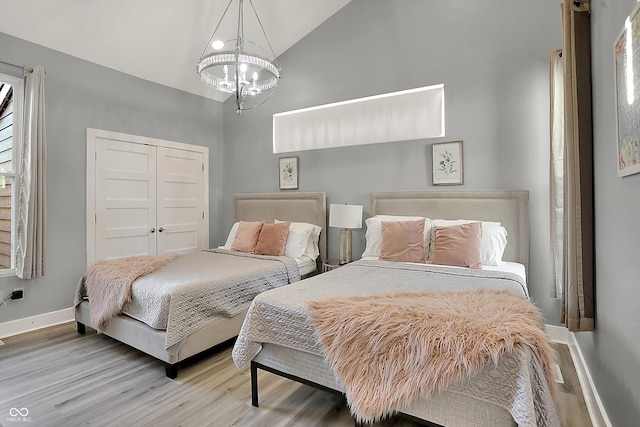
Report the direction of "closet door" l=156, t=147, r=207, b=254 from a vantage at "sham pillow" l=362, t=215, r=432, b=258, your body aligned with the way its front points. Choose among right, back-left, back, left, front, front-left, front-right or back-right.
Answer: right

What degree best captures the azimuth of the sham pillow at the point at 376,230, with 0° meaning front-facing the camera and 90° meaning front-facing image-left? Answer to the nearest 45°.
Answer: approximately 0°

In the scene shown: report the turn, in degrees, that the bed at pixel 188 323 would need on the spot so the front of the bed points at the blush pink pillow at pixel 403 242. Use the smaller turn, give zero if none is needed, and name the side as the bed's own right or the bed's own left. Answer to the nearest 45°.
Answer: approximately 135° to the bed's own left

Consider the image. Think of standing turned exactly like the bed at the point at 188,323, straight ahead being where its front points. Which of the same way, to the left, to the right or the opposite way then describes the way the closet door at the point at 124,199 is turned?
to the left

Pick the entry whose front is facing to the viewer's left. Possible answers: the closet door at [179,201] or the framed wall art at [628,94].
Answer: the framed wall art

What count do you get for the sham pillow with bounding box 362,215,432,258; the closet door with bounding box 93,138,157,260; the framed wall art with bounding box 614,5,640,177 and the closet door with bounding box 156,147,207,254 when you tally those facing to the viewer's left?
1

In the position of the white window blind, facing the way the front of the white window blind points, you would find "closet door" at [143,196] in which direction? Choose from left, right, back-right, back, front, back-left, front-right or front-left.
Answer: front-right

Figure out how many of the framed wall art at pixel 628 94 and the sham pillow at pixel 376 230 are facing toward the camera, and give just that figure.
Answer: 1

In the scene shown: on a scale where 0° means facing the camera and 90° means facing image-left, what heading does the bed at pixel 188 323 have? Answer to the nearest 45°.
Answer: approximately 45°

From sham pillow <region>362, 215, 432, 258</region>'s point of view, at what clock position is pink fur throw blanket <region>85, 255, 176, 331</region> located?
The pink fur throw blanket is roughly at 2 o'clock from the sham pillow.

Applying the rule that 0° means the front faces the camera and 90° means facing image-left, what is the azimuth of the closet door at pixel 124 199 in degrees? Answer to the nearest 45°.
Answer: approximately 315°

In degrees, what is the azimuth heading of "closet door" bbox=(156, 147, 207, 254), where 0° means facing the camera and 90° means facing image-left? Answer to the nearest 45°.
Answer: approximately 315°
